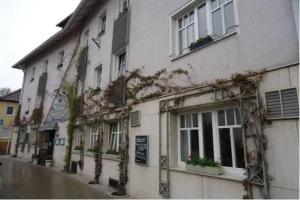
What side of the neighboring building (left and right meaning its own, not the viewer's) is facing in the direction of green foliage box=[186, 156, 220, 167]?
front

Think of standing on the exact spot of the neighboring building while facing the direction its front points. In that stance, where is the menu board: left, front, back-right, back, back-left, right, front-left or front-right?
front

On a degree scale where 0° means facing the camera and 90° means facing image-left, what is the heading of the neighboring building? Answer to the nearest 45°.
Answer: approximately 0°

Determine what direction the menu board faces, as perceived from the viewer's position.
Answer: facing the viewer and to the left of the viewer

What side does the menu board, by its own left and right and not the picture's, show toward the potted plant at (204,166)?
left

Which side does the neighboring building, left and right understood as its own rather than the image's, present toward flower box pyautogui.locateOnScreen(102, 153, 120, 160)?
front

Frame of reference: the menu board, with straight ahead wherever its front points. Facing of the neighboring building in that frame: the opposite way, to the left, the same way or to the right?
to the left

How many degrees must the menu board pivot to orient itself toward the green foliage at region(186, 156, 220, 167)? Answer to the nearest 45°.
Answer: approximately 90° to its left

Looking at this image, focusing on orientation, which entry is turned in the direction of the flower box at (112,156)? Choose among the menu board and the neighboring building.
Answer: the neighboring building

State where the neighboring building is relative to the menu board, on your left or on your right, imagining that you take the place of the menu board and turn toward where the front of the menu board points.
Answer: on your right

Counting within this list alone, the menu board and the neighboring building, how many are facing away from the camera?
0

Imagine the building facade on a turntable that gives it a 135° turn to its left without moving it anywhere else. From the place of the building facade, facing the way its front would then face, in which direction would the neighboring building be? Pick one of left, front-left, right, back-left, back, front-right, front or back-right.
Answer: back-left

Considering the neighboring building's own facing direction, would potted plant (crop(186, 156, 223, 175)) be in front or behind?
in front

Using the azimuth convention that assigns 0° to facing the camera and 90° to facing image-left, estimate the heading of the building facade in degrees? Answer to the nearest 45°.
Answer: approximately 45°
